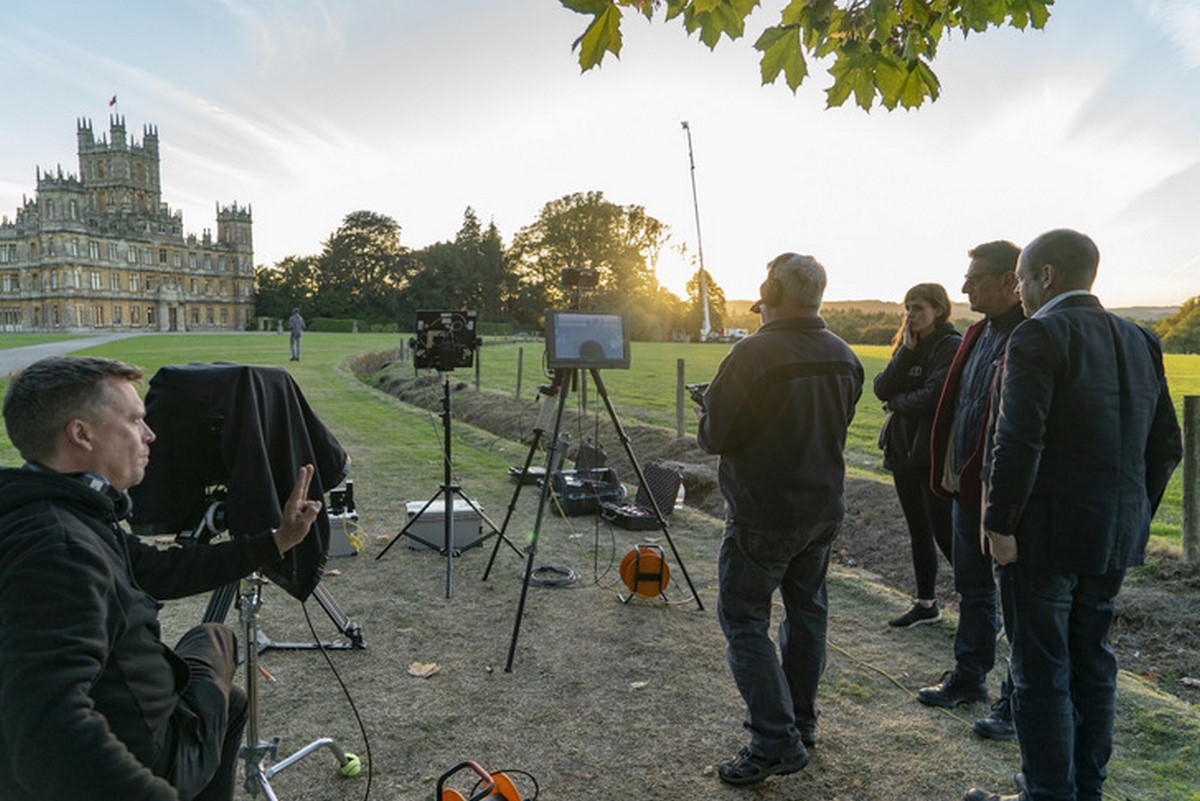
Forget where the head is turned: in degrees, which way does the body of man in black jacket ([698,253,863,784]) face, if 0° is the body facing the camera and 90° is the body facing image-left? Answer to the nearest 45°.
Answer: approximately 135°

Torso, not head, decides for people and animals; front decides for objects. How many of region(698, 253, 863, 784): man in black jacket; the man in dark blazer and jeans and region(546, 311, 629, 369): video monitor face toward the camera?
1

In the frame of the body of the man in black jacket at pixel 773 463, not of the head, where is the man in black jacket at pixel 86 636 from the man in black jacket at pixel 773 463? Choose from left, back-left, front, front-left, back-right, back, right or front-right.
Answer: left

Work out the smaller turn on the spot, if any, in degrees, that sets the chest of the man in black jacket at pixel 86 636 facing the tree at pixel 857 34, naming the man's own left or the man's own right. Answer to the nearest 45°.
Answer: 0° — they already face it

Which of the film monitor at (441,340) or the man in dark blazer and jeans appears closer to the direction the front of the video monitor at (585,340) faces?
the man in dark blazer and jeans

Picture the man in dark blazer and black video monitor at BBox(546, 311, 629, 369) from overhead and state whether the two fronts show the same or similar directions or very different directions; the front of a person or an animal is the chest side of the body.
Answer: very different directions

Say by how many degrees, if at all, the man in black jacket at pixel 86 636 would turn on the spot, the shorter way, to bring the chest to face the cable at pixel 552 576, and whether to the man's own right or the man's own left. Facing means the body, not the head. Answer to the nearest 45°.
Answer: approximately 45° to the man's own left

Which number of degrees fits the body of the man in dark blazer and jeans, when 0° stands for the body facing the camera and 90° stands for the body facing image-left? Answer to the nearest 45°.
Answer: approximately 135°

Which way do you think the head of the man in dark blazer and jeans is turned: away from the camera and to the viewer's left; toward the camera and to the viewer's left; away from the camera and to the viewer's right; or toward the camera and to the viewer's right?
away from the camera and to the viewer's left

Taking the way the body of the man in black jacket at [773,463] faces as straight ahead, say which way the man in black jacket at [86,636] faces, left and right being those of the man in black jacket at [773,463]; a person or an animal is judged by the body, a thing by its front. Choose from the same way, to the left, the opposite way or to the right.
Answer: to the right

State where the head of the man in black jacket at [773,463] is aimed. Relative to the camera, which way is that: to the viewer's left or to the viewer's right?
to the viewer's left

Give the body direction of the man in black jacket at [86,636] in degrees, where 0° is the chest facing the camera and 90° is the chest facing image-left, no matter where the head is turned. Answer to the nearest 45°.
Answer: approximately 270°

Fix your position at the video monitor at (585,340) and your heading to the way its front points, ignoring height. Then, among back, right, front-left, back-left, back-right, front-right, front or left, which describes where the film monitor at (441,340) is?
back-right

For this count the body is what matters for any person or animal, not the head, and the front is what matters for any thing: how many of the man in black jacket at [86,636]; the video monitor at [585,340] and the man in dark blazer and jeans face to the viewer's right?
1

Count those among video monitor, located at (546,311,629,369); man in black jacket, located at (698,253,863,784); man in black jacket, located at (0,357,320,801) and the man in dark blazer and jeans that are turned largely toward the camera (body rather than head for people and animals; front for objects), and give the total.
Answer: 1
